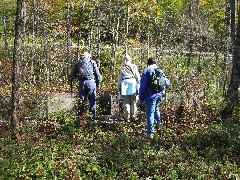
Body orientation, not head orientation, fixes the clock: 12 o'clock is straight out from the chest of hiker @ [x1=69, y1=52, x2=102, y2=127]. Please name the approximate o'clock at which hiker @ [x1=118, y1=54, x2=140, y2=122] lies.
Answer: hiker @ [x1=118, y1=54, x2=140, y2=122] is roughly at 2 o'clock from hiker @ [x1=69, y1=52, x2=102, y2=127].

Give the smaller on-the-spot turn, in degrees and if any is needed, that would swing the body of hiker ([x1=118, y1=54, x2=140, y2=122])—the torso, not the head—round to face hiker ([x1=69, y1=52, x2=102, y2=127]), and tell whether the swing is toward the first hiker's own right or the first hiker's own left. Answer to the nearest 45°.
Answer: approximately 135° to the first hiker's own left

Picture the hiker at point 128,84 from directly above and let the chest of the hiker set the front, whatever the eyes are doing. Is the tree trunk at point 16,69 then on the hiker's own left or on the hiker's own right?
on the hiker's own left

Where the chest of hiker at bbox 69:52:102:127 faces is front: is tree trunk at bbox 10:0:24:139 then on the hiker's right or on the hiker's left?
on the hiker's left

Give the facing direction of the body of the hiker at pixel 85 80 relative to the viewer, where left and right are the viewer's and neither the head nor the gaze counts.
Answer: facing away from the viewer

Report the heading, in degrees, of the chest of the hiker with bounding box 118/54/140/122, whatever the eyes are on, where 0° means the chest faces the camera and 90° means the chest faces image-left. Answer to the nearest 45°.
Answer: approximately 180°

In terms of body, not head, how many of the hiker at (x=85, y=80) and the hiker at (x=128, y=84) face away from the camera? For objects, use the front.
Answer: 2

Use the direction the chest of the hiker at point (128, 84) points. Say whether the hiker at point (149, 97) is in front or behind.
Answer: behind

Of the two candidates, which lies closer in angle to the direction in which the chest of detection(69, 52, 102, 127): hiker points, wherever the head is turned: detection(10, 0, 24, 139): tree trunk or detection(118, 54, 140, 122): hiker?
the hiker

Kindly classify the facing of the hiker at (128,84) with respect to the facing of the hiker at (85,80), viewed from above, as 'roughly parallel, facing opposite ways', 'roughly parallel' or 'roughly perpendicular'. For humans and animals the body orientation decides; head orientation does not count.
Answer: roughly parallel

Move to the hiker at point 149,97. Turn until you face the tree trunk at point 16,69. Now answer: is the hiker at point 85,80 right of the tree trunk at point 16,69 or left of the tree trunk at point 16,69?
right
